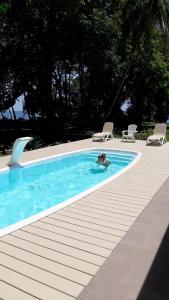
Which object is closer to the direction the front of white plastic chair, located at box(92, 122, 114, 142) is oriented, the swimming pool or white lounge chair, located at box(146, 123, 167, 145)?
the swimming pool

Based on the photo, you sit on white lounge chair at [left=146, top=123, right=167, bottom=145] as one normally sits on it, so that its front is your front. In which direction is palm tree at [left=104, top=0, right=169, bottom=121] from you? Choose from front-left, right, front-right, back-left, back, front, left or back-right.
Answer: back-right

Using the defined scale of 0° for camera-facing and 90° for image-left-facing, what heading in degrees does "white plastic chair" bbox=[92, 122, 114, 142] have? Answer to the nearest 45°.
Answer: approximately 45°

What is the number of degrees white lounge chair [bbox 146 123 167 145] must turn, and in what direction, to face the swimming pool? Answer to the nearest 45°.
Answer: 0° — it already faces it

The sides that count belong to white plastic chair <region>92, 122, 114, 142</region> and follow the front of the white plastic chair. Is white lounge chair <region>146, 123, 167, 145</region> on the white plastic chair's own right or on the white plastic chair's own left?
on the white plastic chair's own left

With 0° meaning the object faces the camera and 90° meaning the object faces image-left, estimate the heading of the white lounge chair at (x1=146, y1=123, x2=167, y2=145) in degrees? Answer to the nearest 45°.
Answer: approximately 45°
